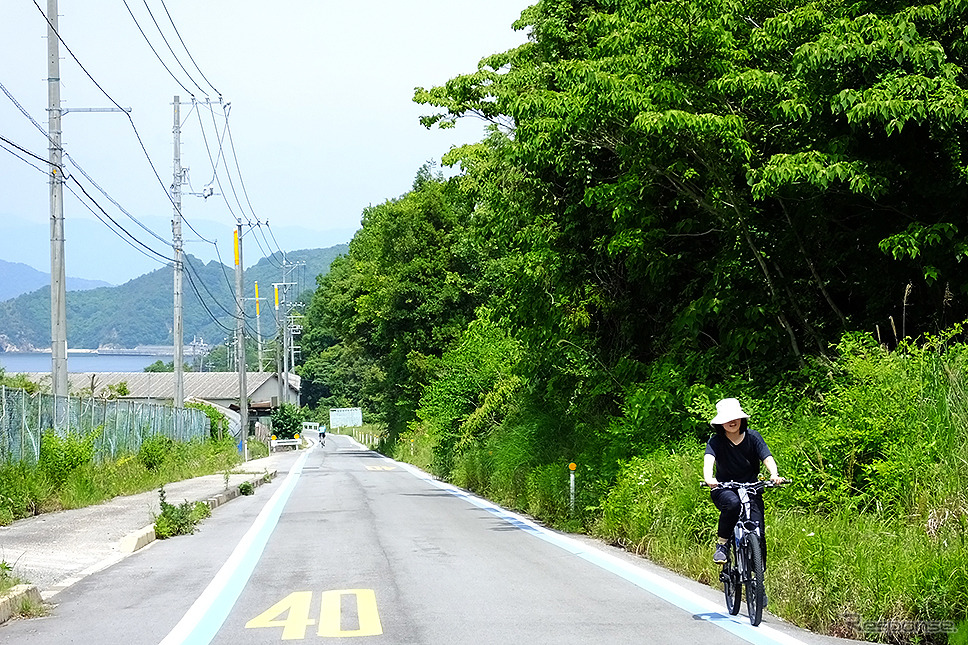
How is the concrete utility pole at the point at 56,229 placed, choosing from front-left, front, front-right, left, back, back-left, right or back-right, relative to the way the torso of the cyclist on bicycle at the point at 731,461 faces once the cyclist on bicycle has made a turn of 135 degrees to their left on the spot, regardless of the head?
left

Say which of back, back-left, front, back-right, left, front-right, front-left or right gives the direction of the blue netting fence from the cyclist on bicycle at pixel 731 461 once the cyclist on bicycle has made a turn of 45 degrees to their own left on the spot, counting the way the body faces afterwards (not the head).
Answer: back

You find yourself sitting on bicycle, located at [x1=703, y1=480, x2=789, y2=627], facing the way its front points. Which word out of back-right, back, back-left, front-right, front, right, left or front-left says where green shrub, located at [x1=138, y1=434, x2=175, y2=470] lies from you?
back-right

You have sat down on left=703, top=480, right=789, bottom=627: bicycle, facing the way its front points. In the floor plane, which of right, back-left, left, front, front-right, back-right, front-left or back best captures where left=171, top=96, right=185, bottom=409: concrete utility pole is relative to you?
back-right

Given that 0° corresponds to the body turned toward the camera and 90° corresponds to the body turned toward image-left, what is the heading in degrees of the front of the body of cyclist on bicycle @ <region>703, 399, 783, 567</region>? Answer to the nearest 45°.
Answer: approximately 0°

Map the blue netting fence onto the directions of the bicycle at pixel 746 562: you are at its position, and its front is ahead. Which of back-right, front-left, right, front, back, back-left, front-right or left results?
back-right

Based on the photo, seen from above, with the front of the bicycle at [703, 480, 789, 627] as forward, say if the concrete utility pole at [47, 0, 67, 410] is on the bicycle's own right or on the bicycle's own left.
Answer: on the bicycle's own right

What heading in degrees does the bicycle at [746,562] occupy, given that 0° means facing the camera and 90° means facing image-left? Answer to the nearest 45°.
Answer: approximately 0°
